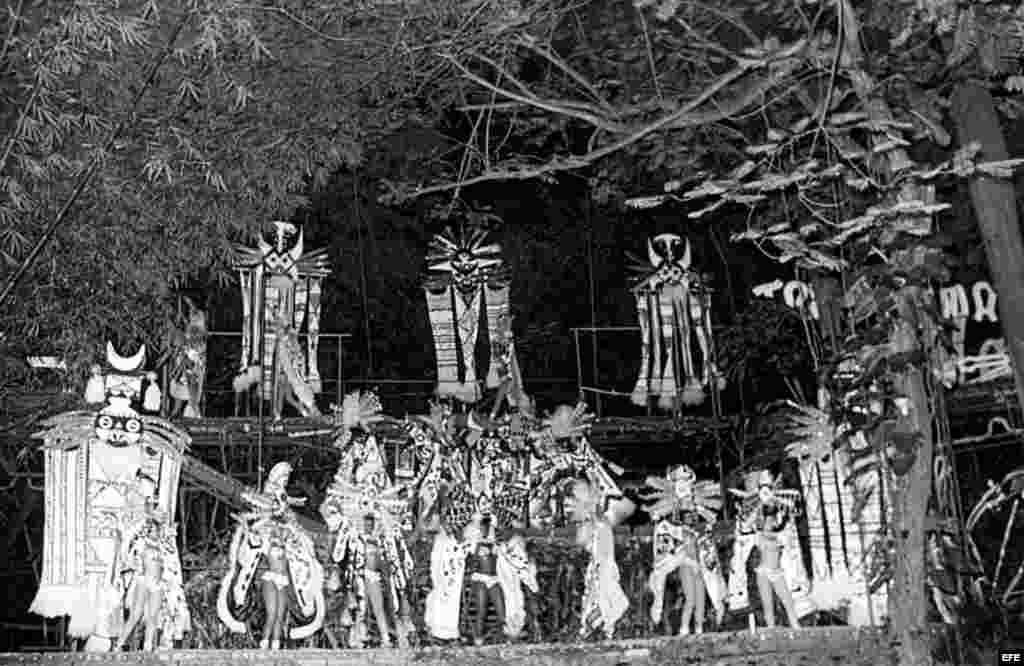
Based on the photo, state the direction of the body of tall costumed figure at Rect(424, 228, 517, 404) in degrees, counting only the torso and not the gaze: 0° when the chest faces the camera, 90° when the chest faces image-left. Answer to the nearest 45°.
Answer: approximately 0°

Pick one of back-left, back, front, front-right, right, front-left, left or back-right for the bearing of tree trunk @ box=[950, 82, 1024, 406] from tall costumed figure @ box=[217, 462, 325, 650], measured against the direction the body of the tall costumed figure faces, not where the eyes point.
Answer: front-left

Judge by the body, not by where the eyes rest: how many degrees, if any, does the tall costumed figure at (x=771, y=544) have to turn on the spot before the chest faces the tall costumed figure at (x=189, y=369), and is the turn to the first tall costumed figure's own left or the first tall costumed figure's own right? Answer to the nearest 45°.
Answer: approximately 90° to the first tall costumed figure's own right

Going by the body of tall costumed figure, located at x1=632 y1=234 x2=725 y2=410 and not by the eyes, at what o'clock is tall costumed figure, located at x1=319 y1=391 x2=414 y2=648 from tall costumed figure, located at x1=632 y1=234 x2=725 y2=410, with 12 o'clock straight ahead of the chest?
tall costumed figure, located at x1=319 y1=391 x2=414 y2=648 is roughly at 2 o'clock from tall costumed figure, located at x1=632 y1=234 x2=725 y2=410.

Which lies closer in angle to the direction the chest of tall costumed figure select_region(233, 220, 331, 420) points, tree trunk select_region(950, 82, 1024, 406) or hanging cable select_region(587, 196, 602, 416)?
the tree trunk

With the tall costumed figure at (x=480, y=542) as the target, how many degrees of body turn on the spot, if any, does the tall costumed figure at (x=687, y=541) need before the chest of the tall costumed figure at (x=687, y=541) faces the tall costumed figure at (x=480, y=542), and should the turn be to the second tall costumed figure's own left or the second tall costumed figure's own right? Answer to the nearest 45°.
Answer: approximately 90° to the second tall costumed figure's own right

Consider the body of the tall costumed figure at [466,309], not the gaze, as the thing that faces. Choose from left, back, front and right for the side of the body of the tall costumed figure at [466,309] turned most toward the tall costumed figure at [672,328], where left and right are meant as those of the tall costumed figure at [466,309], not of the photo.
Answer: left

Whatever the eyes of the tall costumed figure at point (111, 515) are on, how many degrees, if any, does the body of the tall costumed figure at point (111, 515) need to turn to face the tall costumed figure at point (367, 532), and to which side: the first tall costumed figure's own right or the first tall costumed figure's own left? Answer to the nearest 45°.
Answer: approximately 90° to the first tall costumed figure's own left
